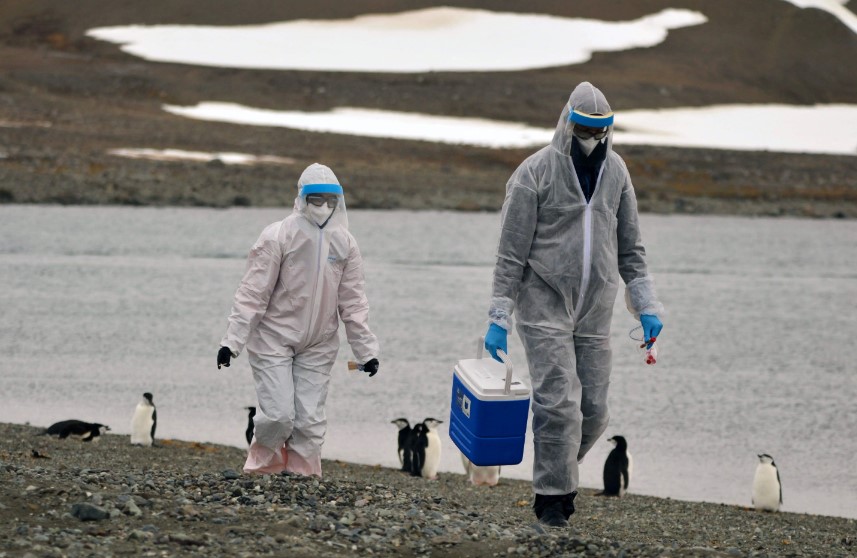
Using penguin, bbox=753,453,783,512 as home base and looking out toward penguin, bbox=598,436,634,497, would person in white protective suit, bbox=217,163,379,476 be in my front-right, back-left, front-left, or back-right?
front-left

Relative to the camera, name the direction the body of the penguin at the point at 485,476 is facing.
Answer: toward the camera

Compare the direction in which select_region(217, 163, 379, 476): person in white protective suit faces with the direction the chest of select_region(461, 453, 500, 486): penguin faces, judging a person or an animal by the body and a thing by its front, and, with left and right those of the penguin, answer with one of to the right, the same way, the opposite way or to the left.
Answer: the same way

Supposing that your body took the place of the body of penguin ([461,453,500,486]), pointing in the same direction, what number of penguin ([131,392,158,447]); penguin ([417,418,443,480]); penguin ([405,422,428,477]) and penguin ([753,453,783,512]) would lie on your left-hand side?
1

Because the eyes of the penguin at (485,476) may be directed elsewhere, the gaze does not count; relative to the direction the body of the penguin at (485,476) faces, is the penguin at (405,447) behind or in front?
behind

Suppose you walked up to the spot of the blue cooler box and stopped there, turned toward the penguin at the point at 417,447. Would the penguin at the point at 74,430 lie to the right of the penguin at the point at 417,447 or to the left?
left

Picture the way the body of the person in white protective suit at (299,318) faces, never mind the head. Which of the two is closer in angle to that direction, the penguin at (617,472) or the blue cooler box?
the blue cooler box

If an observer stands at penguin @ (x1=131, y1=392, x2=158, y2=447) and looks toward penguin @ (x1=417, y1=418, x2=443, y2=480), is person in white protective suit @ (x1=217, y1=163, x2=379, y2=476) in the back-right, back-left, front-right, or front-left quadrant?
front-right

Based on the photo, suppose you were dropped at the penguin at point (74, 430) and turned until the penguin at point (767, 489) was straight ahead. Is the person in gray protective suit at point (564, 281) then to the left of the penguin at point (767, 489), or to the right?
right

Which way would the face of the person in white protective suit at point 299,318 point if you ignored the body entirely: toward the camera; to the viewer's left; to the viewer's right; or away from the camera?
toward the camera

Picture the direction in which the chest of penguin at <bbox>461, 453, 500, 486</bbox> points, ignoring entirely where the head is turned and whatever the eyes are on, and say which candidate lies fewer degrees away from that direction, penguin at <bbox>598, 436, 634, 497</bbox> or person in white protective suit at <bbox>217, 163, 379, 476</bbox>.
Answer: the person in white protective suit

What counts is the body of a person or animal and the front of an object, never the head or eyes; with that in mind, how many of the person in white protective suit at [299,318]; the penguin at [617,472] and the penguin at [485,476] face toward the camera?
2

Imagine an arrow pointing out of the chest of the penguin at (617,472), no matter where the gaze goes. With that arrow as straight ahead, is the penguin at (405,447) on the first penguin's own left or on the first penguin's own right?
on the first penguin's own left

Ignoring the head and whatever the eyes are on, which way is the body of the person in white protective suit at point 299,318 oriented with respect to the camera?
toward the camera

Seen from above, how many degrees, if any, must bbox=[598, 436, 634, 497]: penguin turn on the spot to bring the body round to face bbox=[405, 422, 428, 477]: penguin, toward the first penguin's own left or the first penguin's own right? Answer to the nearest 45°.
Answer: approximately 135° to the first penguin's own left

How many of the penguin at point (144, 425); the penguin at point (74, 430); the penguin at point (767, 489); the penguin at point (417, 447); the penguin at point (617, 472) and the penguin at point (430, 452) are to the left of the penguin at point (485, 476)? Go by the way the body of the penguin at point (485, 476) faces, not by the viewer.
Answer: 2

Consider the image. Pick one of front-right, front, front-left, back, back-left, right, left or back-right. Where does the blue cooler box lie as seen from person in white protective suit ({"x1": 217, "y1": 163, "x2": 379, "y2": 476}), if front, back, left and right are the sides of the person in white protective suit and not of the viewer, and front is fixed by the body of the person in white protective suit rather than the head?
front-left

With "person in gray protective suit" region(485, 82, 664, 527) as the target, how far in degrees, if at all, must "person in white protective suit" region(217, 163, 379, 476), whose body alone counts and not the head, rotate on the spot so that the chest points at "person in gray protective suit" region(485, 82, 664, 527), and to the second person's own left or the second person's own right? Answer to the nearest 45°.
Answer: approximately 45° to the second person's own left

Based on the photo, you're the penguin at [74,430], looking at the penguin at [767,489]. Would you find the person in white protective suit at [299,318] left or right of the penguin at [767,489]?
right
